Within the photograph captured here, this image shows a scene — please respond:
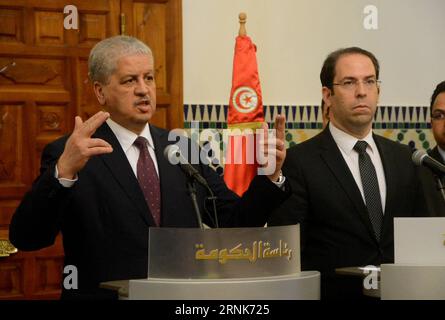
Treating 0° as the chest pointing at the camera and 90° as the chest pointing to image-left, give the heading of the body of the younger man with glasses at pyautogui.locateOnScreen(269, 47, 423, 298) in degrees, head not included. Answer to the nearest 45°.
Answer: approximately 315°

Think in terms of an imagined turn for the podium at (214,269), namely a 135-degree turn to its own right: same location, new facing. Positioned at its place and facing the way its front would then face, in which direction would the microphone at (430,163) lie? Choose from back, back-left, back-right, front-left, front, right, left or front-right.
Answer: back-right

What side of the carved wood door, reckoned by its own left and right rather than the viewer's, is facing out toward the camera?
front

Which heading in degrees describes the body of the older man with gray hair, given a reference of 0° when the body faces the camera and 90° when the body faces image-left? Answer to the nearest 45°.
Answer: approximately 315°

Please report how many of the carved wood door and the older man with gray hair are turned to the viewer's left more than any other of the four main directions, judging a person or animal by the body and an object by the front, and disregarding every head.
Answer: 0

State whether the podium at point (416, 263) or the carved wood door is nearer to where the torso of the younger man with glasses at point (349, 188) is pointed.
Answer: the podium

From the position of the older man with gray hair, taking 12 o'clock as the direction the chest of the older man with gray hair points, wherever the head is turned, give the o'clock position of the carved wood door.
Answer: The carved wood door is roughly at 7 o'clock from the older man with gray hair.

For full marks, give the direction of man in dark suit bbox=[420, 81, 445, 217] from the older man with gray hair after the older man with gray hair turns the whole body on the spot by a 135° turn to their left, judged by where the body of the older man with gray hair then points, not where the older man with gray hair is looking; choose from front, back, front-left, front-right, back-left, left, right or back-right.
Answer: front-right

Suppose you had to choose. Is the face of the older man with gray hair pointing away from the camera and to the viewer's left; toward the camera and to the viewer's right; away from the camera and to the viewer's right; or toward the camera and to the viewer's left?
toward the camera and to the viewer's right

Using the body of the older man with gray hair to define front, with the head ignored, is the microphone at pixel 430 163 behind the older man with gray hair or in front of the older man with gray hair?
in front

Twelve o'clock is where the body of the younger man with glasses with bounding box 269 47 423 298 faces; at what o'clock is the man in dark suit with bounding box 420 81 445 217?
The man in dark suit is roughly at 9 o'clock from the younger man with glasses.

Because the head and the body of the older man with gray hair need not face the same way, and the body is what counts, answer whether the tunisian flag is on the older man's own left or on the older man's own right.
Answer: on the older man's own left

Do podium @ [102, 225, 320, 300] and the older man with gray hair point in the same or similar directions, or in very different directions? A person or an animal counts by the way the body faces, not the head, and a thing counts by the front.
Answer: same or similar directions

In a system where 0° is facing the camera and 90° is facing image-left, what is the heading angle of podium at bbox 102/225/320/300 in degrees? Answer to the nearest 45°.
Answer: approximately 315°

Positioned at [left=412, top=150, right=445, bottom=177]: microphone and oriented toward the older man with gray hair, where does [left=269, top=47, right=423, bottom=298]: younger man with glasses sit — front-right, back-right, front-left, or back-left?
front-right

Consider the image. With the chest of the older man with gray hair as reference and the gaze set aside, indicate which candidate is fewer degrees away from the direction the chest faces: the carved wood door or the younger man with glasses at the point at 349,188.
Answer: the younger man with glasses
